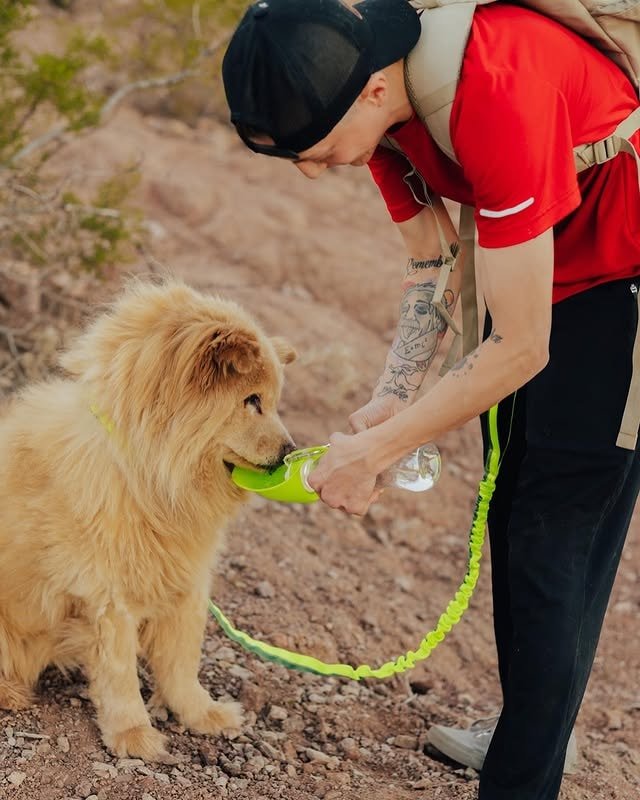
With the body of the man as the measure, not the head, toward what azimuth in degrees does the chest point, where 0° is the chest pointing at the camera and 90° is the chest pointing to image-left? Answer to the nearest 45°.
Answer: approximately 90°
